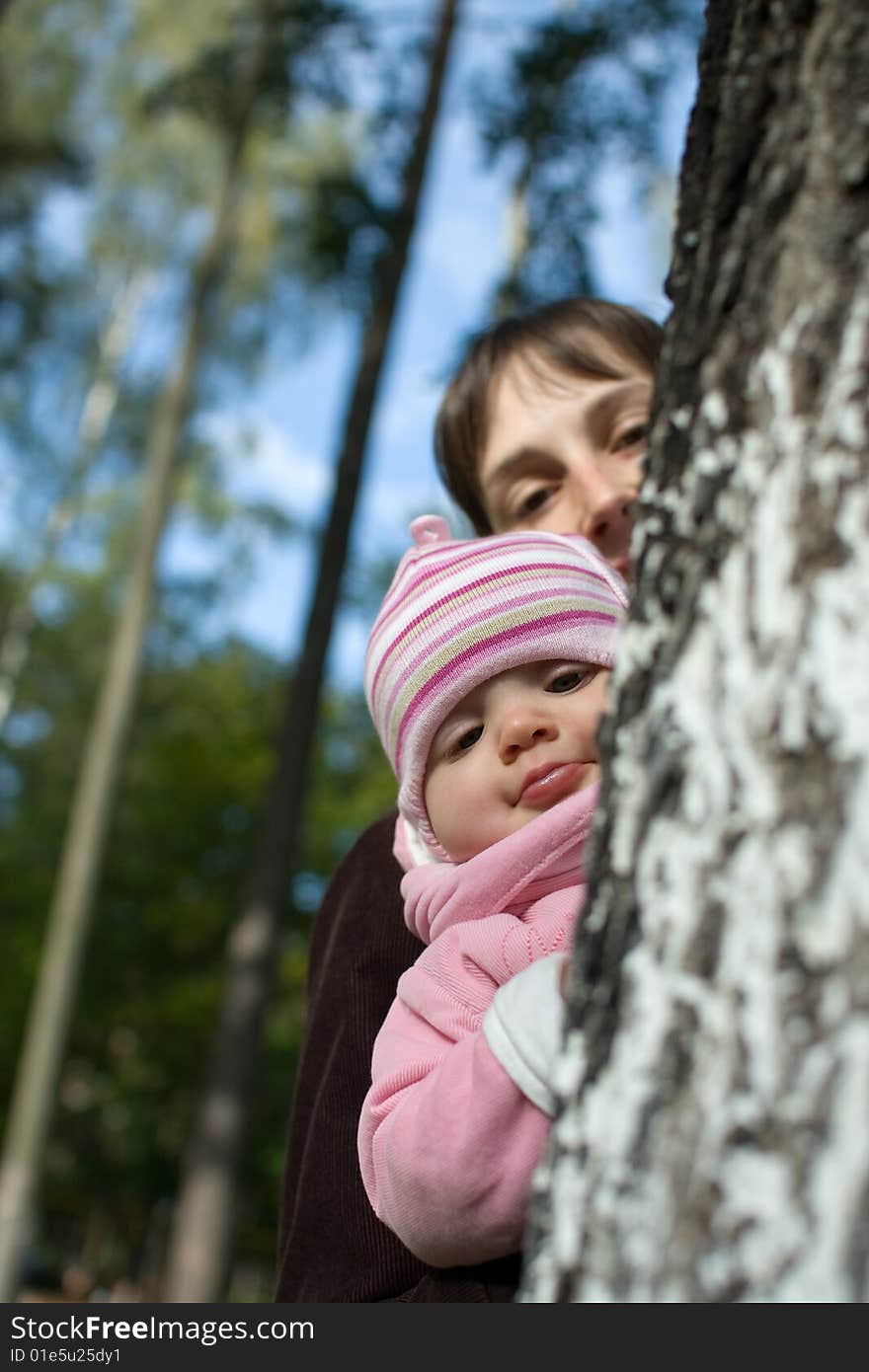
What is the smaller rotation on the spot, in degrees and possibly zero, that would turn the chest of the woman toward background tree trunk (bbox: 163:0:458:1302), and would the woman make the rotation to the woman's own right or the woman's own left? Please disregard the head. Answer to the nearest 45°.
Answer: approximately 135° to the woman's own left

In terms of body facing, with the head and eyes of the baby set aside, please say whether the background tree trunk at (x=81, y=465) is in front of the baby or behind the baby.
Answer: behind

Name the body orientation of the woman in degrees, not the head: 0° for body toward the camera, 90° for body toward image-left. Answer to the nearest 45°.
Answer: approximately 315°

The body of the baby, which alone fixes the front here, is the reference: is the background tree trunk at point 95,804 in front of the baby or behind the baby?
behind

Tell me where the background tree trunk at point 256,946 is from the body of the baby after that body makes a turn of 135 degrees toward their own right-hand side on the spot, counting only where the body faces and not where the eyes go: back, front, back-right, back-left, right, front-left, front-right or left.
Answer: right

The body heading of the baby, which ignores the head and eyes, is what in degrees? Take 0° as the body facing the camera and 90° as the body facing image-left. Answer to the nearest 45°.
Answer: approximately 315°

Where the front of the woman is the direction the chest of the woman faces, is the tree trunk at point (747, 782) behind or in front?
in front
